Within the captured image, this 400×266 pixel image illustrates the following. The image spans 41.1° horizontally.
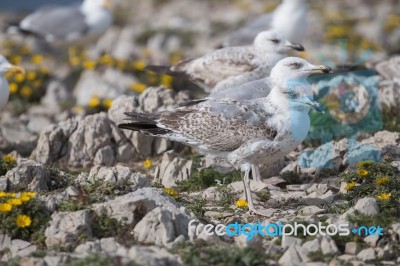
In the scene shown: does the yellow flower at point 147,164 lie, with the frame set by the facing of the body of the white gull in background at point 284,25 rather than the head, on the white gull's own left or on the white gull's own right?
on the white gull's own right

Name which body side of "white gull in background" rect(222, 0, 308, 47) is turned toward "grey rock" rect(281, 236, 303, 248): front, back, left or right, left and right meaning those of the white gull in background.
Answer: right

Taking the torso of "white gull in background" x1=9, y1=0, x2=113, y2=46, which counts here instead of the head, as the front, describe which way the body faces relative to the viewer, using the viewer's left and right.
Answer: facing to the right of the viewer

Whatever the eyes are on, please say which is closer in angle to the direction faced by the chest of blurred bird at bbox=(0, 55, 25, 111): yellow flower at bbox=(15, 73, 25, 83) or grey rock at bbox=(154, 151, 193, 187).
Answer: the grey rock

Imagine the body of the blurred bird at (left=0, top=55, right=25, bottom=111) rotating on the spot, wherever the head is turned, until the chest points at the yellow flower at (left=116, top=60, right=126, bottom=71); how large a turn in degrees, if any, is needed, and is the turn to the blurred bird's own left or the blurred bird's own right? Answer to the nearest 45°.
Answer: approximately 45° to the blurred bird's own left

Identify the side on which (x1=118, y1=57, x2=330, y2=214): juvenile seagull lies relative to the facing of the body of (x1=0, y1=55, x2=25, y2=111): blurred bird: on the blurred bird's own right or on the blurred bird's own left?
on the blurred bird's own right

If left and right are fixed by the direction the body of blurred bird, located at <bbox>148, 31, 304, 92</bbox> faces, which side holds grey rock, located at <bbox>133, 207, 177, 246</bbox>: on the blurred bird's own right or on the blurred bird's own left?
on the blurred bird's own right

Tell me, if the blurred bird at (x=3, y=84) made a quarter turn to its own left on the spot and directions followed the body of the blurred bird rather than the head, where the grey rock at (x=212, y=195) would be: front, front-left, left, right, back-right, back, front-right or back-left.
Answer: back-right

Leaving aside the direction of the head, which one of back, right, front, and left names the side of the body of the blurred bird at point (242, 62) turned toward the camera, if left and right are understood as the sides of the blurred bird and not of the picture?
right

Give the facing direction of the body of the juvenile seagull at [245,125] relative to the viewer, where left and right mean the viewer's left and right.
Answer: facing to the right of the viewer

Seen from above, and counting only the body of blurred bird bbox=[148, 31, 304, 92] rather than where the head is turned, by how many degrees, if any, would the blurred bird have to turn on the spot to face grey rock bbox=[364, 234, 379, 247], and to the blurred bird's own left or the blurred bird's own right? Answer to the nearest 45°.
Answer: approximately 90° to the blurred bird's own right

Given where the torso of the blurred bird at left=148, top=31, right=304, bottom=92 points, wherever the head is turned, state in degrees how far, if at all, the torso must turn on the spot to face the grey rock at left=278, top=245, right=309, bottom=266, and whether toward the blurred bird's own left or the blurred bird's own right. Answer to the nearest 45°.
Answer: approximately 90° to the blurred bird's own right
